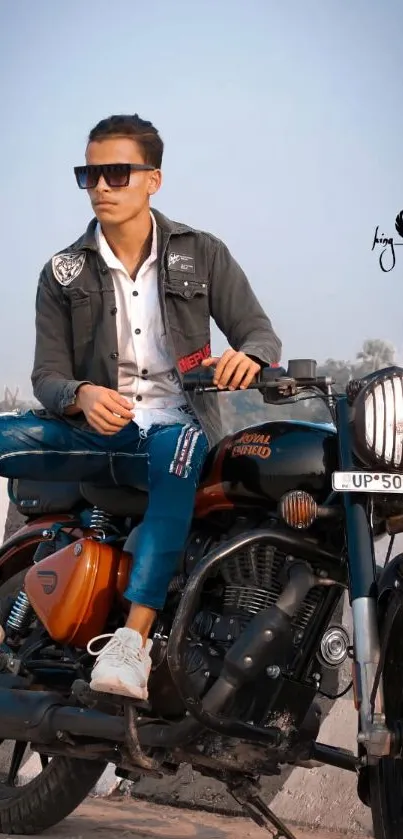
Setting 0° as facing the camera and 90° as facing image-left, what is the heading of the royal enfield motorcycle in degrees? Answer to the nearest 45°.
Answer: approximately 315°

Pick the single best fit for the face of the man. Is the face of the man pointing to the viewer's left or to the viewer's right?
to the viewer's left
